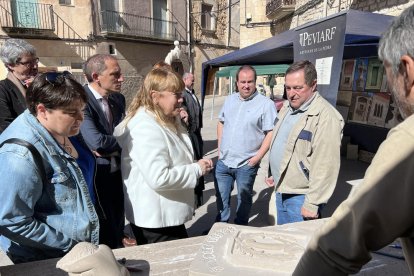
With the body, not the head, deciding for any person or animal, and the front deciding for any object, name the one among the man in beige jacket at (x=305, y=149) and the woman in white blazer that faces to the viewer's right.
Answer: the woman in white blazer

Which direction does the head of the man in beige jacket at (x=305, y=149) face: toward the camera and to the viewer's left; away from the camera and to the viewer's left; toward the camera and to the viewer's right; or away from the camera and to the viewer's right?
toward the camera and to the viewer's left

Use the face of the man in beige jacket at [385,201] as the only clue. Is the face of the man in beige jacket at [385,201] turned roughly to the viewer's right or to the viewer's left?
to the viewer's left

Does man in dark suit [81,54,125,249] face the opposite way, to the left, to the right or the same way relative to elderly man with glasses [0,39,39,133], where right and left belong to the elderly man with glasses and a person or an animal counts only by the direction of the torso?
the same way

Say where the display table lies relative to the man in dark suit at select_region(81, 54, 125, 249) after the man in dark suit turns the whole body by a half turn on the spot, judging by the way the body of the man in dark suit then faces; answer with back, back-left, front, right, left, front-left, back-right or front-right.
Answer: back-left

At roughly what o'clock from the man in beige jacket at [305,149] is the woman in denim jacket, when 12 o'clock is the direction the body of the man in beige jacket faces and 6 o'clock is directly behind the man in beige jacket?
The woman in denim jacket is roughly at 12 o'clock from the man in beige jacket.

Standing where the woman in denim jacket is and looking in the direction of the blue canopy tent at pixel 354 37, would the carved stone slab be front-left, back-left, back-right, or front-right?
front-right

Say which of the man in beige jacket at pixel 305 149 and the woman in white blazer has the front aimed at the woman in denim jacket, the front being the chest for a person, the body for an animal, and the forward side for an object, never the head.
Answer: the man in beige jacket

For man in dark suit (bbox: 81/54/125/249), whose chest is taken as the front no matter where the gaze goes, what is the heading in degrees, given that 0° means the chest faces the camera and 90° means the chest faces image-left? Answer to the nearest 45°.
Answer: approximately 315°

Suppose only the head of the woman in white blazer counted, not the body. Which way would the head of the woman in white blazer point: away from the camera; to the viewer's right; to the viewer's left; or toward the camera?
to the viewer's right

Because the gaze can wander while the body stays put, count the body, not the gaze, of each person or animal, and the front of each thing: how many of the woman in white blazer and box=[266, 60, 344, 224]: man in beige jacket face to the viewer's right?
1

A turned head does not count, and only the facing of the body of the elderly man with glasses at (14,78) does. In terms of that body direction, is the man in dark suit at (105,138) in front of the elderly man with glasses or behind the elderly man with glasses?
in front

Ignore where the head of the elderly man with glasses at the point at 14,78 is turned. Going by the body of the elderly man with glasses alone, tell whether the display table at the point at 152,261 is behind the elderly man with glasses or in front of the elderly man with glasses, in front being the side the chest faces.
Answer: in front

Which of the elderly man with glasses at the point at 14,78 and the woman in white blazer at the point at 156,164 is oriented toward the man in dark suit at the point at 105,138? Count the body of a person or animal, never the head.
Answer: the elderly man with glasses
